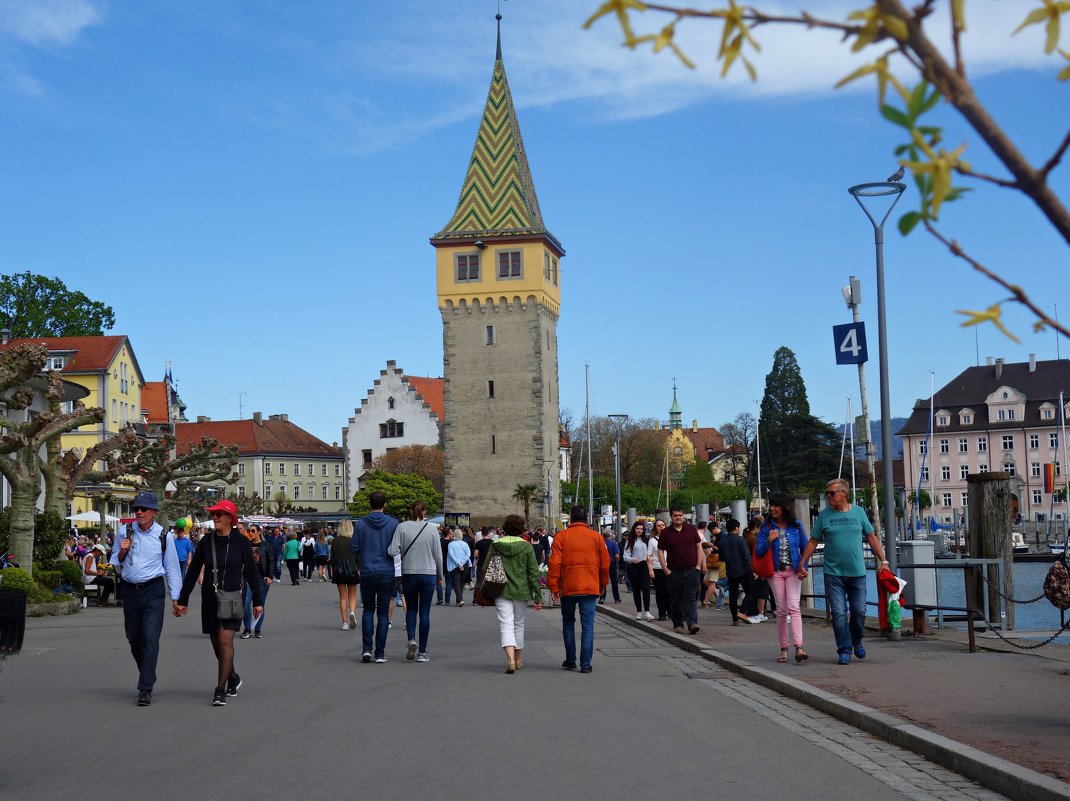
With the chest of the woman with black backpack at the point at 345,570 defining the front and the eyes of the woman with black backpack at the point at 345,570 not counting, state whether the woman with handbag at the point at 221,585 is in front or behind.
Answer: behind

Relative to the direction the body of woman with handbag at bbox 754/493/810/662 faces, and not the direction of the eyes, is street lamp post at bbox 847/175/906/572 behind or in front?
behind

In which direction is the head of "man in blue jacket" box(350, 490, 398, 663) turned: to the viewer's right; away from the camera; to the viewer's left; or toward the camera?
away from the camera

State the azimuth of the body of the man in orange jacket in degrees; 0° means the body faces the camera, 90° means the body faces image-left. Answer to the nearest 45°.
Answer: approximately 180°

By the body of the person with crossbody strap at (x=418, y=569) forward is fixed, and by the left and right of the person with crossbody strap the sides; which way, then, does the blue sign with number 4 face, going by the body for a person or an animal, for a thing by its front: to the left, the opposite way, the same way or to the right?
the opposite way

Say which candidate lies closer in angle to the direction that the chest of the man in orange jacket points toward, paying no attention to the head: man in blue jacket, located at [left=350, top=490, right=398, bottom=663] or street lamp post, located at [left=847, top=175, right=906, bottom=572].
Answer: the street lamp post

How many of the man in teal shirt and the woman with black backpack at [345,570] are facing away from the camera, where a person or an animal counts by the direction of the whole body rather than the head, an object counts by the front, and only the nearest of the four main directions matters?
1

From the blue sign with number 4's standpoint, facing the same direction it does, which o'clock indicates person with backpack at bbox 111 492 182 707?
The person with backpack is roughly at 1 o'clock from the blue sign with number 4.

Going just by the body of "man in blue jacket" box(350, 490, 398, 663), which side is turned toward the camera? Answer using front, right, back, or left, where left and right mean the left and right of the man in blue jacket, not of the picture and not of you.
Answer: back

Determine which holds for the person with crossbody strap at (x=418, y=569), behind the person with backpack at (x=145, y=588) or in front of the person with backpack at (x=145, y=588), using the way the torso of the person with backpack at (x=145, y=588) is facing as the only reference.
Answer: behind

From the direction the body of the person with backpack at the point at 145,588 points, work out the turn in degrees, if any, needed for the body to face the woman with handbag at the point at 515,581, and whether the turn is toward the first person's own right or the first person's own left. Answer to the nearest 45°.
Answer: approximately 135° to the first person's own left

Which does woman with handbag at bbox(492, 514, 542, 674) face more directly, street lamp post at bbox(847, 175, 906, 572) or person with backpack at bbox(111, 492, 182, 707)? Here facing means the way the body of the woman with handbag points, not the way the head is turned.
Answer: the street lamp post

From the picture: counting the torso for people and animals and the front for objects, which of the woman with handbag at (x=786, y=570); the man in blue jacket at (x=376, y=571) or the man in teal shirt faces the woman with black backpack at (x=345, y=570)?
the man in blue jacket

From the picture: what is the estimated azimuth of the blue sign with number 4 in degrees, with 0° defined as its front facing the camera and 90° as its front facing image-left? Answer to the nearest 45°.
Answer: approximately 0°

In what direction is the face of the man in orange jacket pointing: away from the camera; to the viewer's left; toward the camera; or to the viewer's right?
away from the camera

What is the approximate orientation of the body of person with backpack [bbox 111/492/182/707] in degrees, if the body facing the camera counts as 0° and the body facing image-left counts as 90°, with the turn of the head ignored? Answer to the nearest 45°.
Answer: approximately 0°
